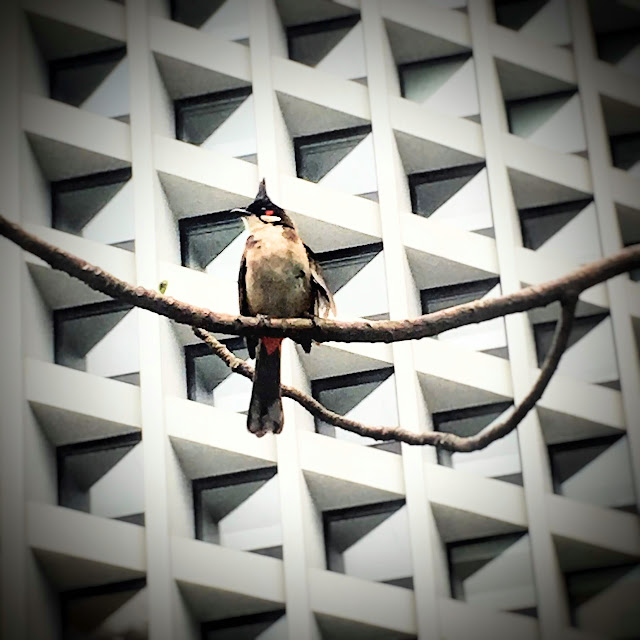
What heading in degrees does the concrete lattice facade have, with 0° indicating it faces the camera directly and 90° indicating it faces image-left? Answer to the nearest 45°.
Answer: approximately 315°

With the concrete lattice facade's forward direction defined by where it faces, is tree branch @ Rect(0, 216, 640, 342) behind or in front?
in front

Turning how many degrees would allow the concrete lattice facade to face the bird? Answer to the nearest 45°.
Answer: approximately 45° to its right
